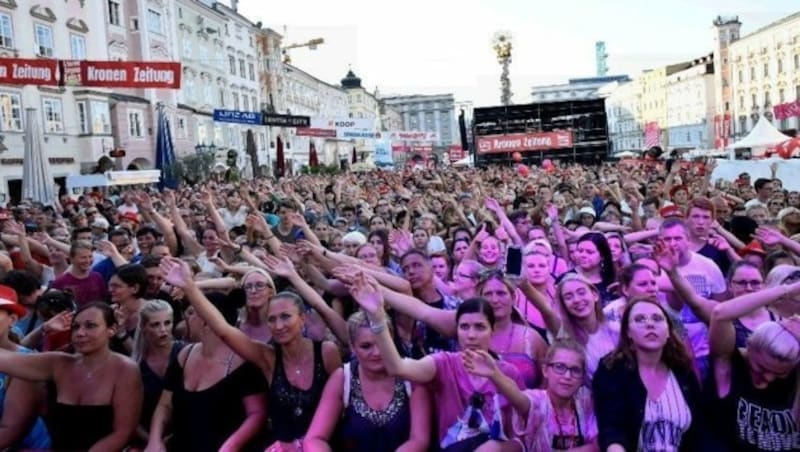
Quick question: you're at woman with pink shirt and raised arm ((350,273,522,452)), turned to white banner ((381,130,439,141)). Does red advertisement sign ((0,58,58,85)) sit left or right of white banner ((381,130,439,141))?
left

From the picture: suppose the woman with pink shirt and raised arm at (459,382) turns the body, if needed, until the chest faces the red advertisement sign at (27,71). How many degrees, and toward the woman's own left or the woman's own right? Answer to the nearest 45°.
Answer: approximately 135° to the woman's own right

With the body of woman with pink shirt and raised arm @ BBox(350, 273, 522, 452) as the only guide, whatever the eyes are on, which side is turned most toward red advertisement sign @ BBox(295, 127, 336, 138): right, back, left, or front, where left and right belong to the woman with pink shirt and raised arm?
back

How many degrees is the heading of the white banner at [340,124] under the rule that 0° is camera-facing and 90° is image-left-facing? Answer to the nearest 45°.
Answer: approximately 0°

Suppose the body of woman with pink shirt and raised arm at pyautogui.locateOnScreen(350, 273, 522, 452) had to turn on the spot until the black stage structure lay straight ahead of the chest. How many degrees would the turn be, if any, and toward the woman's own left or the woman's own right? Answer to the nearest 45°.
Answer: approximately 180°
